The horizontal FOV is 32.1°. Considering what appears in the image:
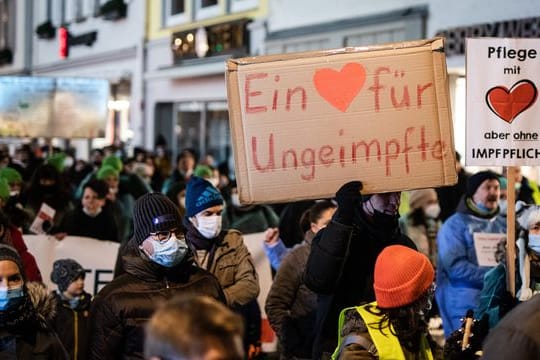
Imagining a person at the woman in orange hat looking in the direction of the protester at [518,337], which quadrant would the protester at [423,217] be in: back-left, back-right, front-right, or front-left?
back-left

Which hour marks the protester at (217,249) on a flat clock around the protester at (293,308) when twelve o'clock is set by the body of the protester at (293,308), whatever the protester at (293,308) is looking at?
the protester at (217,249) is roughly at 7 o'clock from the protester at (293,308).

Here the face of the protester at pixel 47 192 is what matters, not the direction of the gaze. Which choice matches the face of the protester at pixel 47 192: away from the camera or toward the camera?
toward the camera

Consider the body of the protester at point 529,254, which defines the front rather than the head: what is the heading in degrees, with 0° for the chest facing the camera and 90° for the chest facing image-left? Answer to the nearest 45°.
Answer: approximately 0°

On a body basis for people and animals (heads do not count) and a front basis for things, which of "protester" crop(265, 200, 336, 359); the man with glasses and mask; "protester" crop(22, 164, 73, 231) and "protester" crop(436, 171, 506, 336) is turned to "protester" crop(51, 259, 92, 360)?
"protester" crop(22, 164, 73, 231)

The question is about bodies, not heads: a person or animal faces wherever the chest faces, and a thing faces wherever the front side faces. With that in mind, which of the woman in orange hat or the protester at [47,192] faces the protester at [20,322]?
the protester at [47,192]

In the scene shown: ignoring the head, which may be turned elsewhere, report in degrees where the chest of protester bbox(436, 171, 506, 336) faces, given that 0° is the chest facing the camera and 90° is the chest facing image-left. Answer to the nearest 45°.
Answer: approximately 315°

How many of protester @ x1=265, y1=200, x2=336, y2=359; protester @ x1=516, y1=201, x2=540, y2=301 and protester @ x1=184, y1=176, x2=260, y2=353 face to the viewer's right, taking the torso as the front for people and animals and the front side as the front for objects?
1

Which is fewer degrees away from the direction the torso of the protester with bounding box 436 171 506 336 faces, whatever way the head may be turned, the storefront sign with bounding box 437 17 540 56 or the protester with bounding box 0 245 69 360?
the protester

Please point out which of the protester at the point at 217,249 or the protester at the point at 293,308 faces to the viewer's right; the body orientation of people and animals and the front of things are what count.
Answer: the protester at the point at 293,308

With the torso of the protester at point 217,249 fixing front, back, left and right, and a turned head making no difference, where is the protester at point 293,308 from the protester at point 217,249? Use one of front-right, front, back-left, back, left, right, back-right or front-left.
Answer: front-left

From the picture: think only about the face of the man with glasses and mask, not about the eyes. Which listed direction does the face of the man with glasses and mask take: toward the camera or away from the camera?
toward the camera

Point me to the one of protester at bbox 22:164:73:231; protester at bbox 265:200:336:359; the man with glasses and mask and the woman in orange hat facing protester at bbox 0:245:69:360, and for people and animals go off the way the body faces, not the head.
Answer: protester at bbox 22:164:73:231

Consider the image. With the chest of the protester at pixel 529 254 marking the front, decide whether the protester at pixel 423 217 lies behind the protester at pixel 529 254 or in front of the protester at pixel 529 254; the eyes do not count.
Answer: behind
